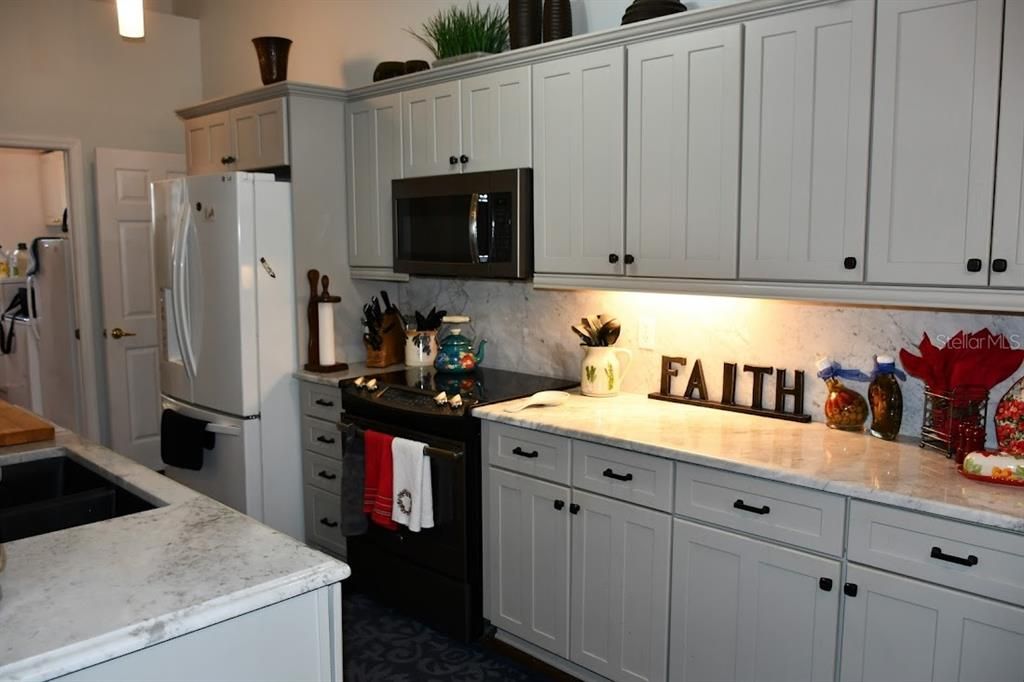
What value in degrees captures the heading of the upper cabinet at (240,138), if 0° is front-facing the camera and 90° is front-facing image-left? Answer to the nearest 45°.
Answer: approximately 45°

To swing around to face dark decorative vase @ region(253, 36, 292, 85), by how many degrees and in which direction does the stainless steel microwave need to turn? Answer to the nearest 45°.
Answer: approximately 90° to its right

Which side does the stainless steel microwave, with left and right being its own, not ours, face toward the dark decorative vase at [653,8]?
left

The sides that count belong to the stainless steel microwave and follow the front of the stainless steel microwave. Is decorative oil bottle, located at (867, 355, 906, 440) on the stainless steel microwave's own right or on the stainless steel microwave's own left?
on the stainless steel microwave's own left

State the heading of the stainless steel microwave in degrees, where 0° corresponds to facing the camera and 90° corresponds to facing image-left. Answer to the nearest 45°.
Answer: approximately 45°

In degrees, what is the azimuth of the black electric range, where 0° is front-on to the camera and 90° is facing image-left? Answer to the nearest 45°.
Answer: approximately 45°

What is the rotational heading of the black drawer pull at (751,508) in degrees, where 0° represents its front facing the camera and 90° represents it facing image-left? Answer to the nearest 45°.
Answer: approximately 45°

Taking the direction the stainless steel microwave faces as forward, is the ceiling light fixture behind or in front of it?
in front

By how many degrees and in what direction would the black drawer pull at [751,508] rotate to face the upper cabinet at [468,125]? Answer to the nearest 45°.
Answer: approximately 90° to its right

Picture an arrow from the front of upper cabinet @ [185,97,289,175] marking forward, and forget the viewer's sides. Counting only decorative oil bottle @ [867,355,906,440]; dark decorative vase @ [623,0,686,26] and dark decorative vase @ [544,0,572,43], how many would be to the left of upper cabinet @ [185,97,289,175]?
3

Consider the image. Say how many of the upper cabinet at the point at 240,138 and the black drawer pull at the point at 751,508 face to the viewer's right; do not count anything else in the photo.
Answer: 0
